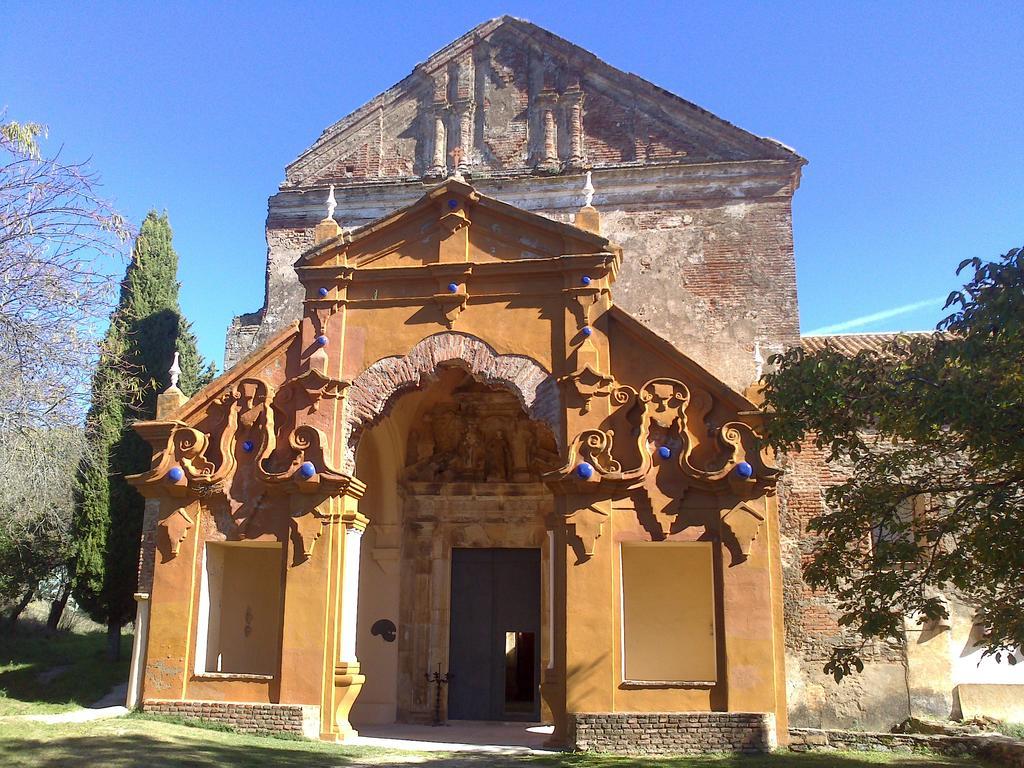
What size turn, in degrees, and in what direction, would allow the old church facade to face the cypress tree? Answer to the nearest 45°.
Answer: approximately 135° to its right

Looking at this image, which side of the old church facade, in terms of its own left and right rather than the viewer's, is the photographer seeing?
front

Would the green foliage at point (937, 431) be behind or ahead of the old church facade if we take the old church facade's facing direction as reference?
ahead

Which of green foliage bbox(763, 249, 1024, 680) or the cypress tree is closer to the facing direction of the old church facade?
the green foliage
